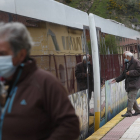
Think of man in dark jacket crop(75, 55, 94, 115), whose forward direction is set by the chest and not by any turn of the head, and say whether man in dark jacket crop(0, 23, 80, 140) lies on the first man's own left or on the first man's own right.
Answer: on the first man's own right
